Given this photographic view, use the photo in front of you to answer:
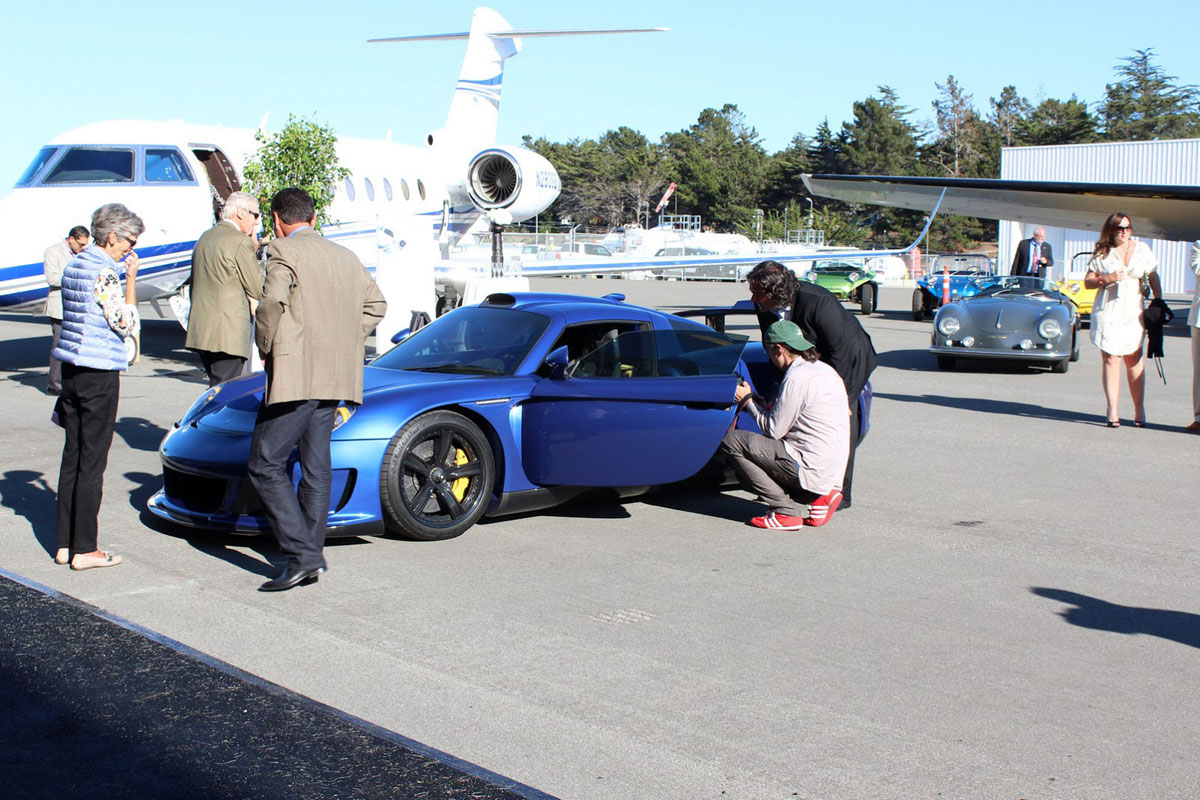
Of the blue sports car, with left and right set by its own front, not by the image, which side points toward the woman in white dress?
back

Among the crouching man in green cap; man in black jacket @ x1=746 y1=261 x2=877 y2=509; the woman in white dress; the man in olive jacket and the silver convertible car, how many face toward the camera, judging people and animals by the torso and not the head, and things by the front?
2

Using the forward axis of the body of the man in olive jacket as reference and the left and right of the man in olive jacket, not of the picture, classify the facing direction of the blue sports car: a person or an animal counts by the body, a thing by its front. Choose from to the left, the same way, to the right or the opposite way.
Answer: the opposite way

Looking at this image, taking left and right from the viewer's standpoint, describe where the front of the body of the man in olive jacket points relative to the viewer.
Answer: facing away from the viewer and to the right of the viewer

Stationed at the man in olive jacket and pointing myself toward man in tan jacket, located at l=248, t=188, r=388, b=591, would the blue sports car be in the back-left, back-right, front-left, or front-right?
front-left

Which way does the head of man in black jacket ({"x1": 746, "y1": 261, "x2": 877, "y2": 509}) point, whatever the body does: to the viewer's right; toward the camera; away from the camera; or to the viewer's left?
to the viewer's left

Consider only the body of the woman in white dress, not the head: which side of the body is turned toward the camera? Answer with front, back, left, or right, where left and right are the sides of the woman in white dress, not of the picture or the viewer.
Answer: front

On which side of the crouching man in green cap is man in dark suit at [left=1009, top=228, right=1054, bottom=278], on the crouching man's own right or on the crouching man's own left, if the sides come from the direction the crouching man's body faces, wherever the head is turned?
on the crouching man's own right

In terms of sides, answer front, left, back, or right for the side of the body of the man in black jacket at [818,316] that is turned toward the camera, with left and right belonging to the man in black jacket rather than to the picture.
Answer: left

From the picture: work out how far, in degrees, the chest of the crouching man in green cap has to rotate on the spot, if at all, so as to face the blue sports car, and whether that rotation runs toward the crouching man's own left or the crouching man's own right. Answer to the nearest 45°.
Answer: approximately 45° to the crouching man's own left

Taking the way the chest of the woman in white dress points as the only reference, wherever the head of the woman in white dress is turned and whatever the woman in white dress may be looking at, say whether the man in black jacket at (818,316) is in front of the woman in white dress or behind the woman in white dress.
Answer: in front

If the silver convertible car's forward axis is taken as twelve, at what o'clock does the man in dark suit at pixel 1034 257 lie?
The man in dark suit is roughly at 6 o'clock from the silver convertible car.

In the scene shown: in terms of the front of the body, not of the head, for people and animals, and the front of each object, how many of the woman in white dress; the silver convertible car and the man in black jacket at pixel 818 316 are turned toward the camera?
2

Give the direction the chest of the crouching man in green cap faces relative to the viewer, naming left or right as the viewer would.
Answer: facing away from the viewer and to the left of the viewer

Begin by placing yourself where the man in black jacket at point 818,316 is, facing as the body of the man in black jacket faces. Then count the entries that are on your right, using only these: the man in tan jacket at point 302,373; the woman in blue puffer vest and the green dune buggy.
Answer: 1
